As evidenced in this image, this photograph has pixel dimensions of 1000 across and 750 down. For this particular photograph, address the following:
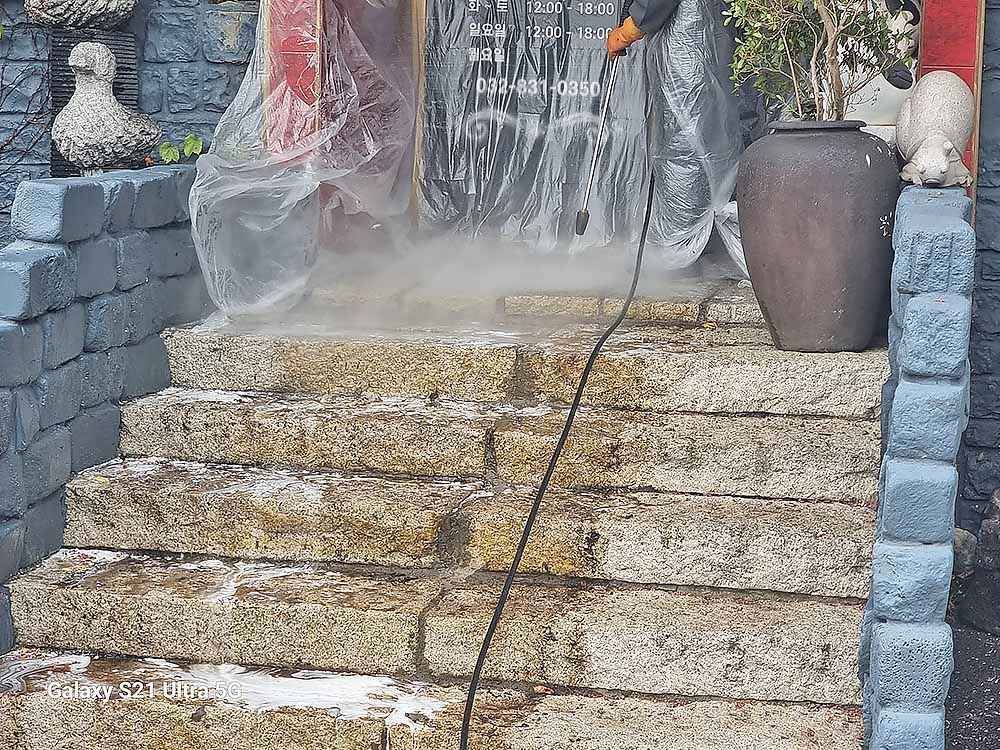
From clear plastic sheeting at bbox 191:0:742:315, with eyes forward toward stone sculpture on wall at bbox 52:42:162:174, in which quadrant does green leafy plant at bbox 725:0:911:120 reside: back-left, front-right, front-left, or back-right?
back-left

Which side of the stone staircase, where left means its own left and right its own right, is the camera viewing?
front

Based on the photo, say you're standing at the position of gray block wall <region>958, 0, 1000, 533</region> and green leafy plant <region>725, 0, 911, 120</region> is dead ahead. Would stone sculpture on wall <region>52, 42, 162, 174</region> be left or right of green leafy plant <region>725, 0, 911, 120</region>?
right

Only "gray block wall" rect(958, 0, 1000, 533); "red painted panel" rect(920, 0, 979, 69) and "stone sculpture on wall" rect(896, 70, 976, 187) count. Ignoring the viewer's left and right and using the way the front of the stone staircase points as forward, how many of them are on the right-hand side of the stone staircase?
0

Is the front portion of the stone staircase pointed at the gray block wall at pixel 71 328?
no

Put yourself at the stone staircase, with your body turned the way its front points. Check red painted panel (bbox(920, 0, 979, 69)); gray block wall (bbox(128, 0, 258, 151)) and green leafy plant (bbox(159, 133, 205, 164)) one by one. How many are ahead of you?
0

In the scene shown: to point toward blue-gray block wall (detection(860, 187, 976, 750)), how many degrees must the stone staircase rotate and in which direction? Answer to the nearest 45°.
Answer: approximately 45° to its left

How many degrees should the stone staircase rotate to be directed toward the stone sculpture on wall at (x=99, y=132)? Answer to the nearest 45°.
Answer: approximately 135° to its right

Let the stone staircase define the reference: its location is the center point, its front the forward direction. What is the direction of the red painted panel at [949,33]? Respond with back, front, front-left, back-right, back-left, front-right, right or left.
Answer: back-left

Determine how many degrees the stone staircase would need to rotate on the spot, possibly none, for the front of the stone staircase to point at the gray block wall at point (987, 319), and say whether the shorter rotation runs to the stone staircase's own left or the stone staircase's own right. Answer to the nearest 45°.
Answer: approximately 135° to the stone staircase's own left

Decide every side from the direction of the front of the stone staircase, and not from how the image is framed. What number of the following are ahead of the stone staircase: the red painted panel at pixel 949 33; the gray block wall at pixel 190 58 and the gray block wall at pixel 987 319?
0

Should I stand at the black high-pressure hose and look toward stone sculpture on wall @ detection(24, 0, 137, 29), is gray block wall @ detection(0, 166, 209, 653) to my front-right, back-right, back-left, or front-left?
front-left

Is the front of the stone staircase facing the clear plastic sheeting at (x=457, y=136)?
no

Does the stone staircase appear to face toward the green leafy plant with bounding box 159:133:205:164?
no
